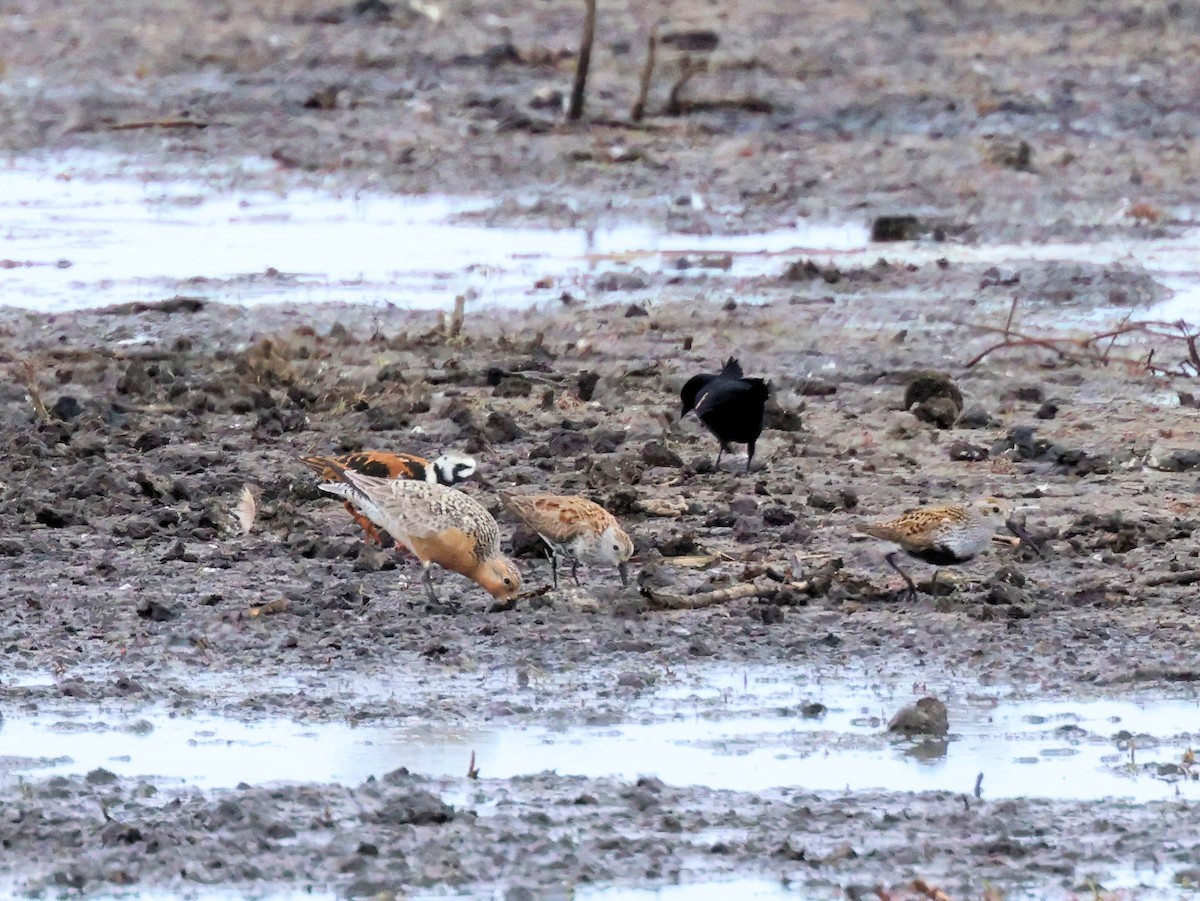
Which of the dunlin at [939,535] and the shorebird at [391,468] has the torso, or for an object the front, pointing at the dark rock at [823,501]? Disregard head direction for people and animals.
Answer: the shorebird

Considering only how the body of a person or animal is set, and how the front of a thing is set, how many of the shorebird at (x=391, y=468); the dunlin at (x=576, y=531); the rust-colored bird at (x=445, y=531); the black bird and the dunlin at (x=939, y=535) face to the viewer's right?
4

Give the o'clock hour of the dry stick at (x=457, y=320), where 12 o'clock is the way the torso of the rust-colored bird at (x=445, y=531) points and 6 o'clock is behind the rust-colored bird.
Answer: The dry stick is roughly at 9 o'clock from the rust-colored bird.

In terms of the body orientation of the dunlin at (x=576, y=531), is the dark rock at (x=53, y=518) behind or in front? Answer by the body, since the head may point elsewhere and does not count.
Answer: behind

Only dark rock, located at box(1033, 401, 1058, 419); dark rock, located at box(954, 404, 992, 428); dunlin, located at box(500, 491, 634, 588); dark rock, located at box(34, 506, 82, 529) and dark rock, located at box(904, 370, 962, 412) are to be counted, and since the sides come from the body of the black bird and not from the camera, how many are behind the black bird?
3

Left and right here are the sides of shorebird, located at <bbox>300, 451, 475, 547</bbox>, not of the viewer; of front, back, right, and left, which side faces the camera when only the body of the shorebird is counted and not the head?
right

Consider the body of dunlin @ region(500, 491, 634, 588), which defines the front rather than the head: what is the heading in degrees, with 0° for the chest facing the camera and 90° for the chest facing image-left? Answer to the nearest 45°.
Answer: approximately 270°

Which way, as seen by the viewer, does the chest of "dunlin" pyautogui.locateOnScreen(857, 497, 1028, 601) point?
to the viewer's right

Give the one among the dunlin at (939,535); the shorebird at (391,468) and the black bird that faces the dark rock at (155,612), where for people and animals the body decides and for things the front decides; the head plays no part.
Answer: the black bird

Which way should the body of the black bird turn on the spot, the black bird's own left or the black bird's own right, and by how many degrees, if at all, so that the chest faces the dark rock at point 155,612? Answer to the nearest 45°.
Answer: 0° — it already faces it

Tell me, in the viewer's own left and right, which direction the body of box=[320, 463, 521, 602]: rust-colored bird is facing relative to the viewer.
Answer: facing to the right of the viewer

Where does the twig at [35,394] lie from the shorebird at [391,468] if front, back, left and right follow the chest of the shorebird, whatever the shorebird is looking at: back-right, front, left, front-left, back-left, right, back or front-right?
back-left

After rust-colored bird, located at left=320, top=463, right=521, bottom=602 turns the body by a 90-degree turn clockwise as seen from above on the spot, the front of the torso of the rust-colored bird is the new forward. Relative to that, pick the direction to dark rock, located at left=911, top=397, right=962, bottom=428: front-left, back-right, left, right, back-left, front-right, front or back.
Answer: back-left

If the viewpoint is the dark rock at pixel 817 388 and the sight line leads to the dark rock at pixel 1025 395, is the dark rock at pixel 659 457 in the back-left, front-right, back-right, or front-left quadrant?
back-right

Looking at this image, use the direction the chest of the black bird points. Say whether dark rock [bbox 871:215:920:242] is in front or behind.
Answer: behind

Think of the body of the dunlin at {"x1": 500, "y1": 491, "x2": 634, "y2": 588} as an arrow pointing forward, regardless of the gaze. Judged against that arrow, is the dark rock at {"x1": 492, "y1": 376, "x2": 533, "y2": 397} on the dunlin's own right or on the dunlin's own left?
on the dunlin's own left

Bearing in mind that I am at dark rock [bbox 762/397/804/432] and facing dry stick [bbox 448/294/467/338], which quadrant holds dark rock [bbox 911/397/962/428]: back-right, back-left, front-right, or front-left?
back-right

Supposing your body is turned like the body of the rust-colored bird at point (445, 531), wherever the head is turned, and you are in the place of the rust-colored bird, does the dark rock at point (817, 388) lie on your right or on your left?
on your left

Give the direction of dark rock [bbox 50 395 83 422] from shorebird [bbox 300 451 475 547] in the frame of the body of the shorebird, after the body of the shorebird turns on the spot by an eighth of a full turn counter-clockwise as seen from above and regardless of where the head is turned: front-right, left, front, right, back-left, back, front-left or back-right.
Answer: left
